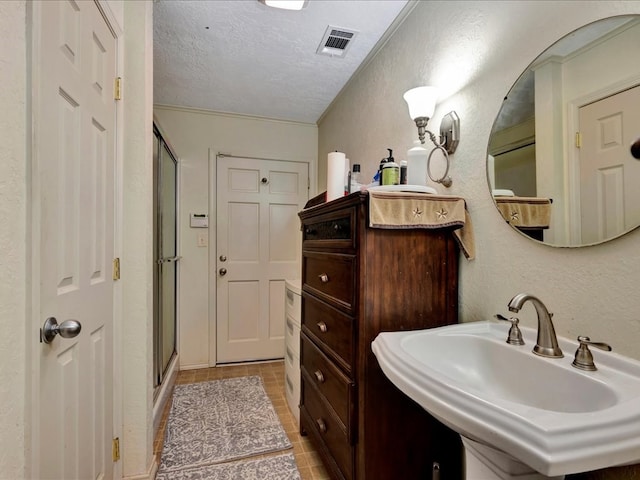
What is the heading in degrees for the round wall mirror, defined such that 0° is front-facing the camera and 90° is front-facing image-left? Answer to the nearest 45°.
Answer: approximately 45°

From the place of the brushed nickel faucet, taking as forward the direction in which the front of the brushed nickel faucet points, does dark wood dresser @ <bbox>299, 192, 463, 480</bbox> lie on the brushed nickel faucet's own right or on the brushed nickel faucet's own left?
on the brushed nickel faucet's own right

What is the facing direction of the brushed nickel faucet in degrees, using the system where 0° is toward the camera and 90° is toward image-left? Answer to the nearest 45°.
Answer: approximately 45°
